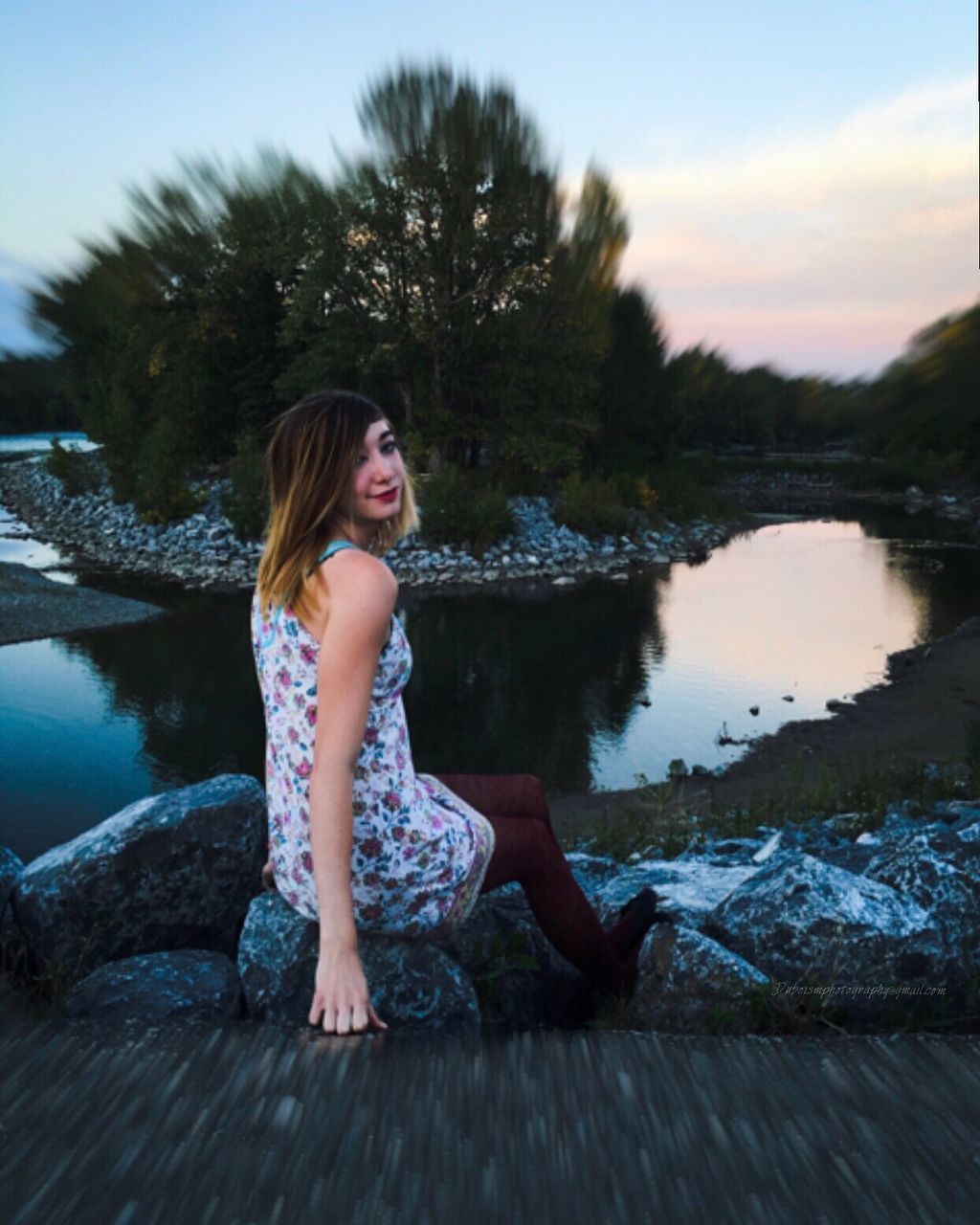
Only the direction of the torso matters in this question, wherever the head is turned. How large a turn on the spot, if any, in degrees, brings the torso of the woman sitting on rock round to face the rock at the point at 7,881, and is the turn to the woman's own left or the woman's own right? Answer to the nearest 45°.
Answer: approximately 135° to the woman's own left

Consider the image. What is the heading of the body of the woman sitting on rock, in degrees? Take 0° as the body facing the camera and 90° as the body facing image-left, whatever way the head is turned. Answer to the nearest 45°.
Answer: approximately 270°

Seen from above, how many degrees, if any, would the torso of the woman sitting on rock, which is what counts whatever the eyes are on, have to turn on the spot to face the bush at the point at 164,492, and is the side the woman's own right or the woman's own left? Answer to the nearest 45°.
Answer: approximately 90° to the woman's own left

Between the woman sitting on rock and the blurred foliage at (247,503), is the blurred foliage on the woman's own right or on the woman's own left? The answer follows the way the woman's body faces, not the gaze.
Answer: on the woman's own left
